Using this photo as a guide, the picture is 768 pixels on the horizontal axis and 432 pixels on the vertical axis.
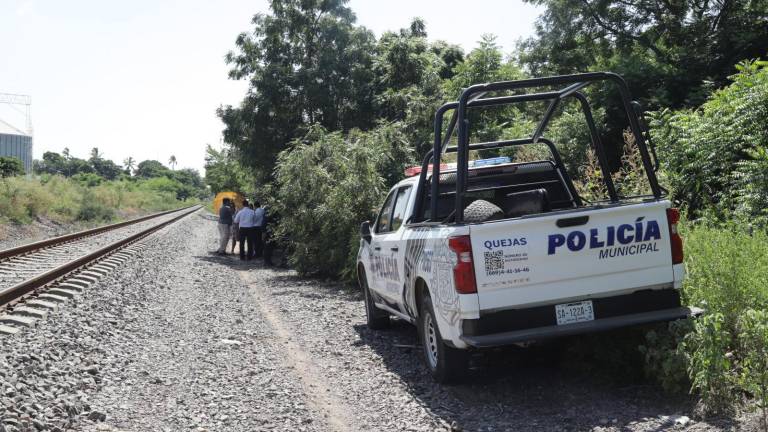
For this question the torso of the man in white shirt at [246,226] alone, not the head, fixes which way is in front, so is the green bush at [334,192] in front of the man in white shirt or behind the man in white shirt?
behind

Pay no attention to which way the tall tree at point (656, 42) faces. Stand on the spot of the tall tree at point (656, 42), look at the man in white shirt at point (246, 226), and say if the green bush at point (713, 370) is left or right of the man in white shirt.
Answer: left

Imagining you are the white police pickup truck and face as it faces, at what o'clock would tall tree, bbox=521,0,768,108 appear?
The tall tree is roughly at 2 o'clock from the white police pickup truck.

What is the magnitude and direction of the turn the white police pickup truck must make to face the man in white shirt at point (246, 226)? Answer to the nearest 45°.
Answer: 0° — it already faces them

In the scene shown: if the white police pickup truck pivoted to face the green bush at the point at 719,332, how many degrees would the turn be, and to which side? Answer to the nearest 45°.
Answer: approximately 135° to its right

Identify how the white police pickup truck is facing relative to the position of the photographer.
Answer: facing away from the viewer and to the left of the viewer
